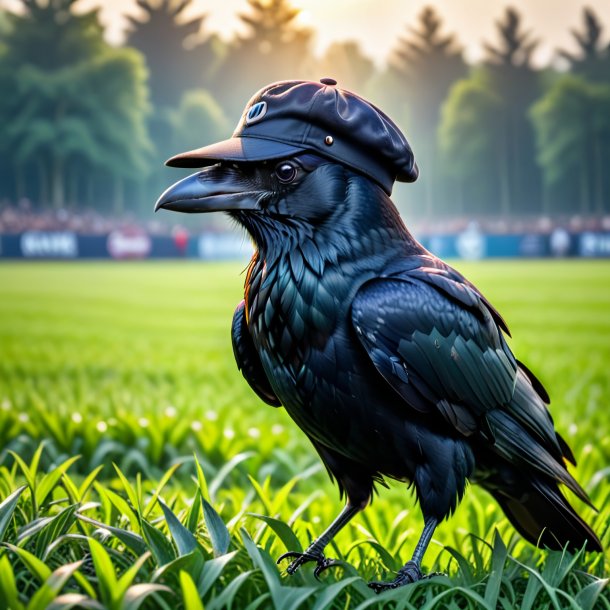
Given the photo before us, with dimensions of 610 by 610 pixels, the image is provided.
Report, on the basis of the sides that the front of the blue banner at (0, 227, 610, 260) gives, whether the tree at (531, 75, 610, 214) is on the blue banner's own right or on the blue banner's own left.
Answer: on the blue banner's own left

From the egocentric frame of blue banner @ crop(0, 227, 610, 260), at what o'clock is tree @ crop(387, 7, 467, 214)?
The tree is roughly at 7 o'clock from the blue banner.

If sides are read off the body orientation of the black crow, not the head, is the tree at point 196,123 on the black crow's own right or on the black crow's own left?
on the black crow's own right

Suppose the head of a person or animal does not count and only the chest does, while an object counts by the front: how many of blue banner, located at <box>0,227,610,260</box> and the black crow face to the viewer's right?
0

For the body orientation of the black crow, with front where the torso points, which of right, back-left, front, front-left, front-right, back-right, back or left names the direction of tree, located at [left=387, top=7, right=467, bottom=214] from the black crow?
back-right

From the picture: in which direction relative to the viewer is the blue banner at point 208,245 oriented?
toward the camera

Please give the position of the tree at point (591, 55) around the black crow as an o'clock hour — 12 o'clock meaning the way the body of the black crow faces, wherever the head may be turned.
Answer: The tree is roughly at 5 o'clock from the black crow.

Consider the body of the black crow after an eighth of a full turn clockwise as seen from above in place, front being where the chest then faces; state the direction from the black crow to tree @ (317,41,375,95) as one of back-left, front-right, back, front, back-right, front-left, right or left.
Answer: right

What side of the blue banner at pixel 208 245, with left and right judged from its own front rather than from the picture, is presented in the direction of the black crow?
front

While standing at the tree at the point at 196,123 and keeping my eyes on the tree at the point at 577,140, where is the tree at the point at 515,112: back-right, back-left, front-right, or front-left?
front-left

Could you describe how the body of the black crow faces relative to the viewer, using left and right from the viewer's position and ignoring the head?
facing the viewer and to the left of the viewer
